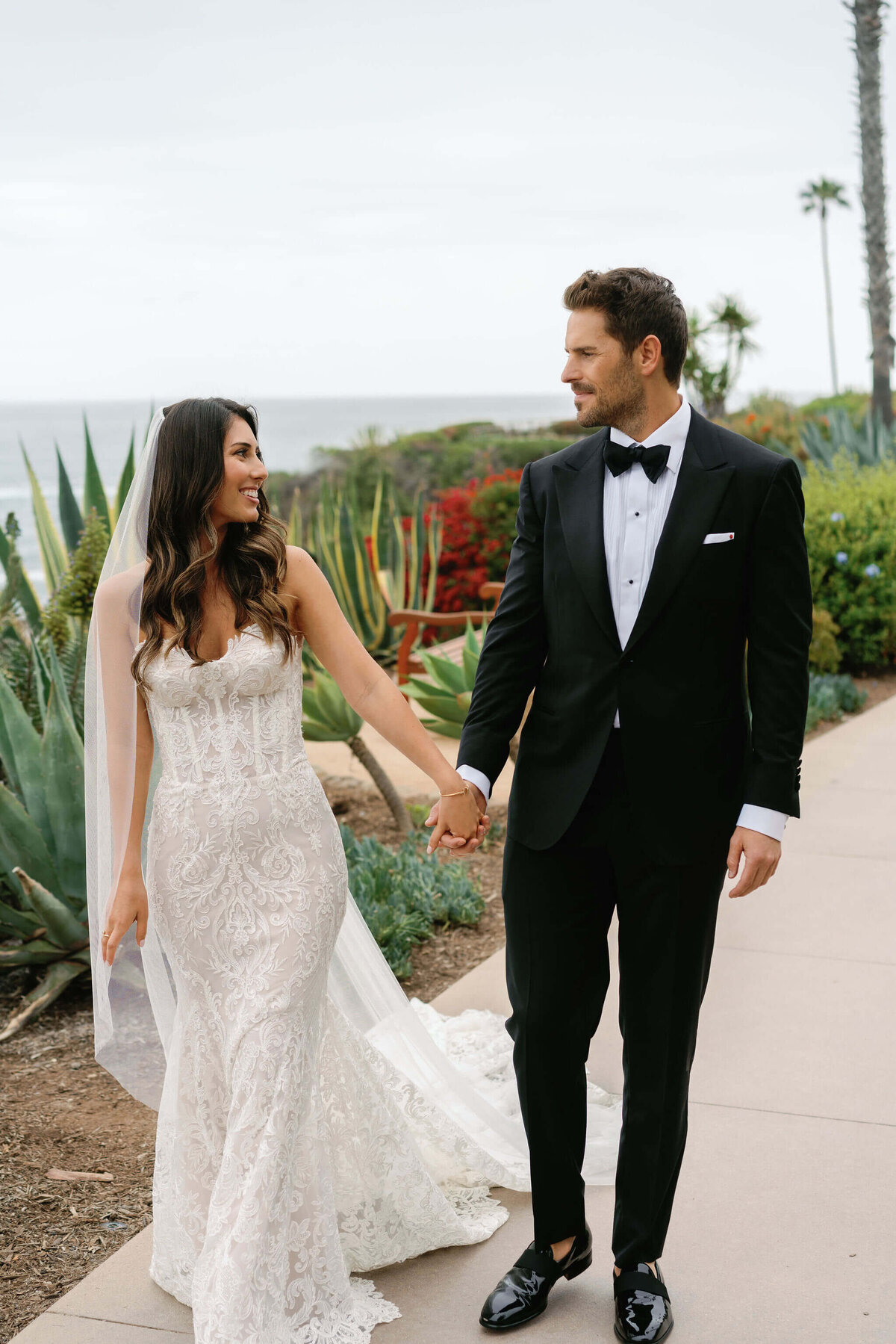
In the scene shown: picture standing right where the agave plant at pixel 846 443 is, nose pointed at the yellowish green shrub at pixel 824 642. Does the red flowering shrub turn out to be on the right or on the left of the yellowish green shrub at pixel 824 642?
right

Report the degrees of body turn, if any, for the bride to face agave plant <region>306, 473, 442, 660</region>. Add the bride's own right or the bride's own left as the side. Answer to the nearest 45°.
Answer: approximately 180°

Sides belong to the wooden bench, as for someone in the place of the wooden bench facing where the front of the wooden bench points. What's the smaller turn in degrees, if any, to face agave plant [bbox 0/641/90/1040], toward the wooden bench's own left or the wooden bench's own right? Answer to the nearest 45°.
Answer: approximately 90° to the wooden bench's own left

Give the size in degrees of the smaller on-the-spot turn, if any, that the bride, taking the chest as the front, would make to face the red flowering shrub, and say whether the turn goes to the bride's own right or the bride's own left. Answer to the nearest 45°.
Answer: approximately 180°

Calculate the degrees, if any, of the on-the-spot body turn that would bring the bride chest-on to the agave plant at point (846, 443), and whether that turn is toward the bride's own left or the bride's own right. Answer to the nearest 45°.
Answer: approximately 135° to the bride's own left

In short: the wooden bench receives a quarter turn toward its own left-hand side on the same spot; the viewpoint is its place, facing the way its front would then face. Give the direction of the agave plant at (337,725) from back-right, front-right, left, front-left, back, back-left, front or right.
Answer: front

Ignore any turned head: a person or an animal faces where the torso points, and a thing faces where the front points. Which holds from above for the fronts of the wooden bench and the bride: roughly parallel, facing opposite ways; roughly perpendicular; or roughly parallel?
roughly perpendicular

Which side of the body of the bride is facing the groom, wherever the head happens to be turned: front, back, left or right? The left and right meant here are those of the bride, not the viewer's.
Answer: left

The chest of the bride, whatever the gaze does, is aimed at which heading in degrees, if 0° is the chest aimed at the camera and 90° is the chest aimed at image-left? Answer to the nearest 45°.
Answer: approximately 0°

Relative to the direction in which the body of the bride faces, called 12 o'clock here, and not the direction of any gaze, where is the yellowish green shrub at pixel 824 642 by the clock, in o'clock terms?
The yellowish green shrub is roughly at 7 o'clock from the bride.

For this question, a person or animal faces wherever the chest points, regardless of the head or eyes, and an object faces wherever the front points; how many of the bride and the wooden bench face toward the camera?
1

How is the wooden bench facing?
to the viewer's left
